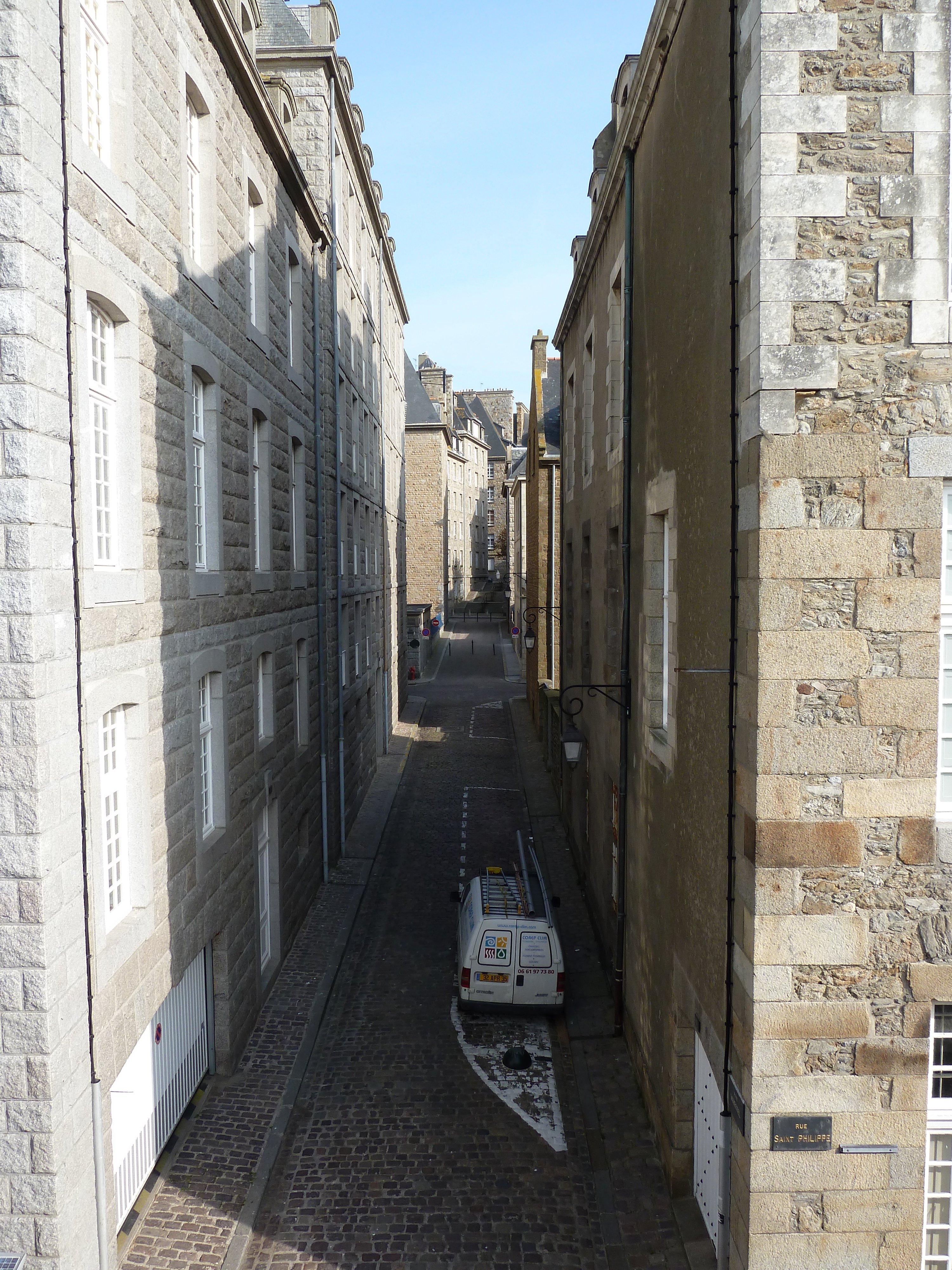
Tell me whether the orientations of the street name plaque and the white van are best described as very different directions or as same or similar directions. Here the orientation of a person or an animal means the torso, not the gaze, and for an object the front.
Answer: very different directions

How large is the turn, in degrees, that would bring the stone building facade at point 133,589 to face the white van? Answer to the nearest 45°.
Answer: approximately 45° to its left

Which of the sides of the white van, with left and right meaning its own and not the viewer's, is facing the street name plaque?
back

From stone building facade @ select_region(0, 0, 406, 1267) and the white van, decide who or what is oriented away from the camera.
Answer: the white van

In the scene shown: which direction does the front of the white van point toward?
away from the camera

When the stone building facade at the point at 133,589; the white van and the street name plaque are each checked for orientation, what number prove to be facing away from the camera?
1

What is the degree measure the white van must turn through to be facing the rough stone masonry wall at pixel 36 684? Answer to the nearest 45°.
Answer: approximately 135° to its left

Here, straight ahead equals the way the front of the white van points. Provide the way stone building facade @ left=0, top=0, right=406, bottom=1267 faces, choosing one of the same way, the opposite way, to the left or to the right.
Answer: to the right

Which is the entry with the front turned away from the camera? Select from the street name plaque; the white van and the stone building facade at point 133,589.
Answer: the white van

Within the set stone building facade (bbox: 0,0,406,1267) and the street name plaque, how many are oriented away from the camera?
0

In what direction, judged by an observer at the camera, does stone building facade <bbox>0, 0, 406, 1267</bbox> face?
facing to the right of the viewer

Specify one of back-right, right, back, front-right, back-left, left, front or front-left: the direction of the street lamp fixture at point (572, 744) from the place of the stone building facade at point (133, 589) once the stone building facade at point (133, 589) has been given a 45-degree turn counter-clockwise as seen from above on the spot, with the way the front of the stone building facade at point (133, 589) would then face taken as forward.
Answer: front

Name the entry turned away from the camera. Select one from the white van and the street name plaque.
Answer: the white van
